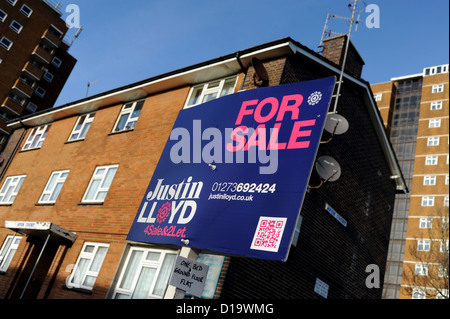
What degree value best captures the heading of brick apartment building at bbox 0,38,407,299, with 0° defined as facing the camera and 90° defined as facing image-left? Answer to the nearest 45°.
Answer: approximately 45°

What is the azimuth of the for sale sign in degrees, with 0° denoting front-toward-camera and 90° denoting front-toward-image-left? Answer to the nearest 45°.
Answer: approximately 45°

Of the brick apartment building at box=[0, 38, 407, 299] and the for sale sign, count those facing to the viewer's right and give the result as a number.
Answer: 0
